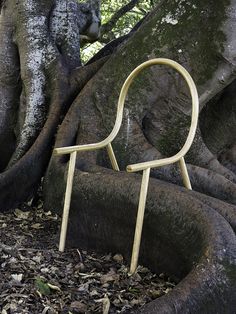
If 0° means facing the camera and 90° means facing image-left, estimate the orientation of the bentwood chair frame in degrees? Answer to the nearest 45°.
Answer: approximately 45°
